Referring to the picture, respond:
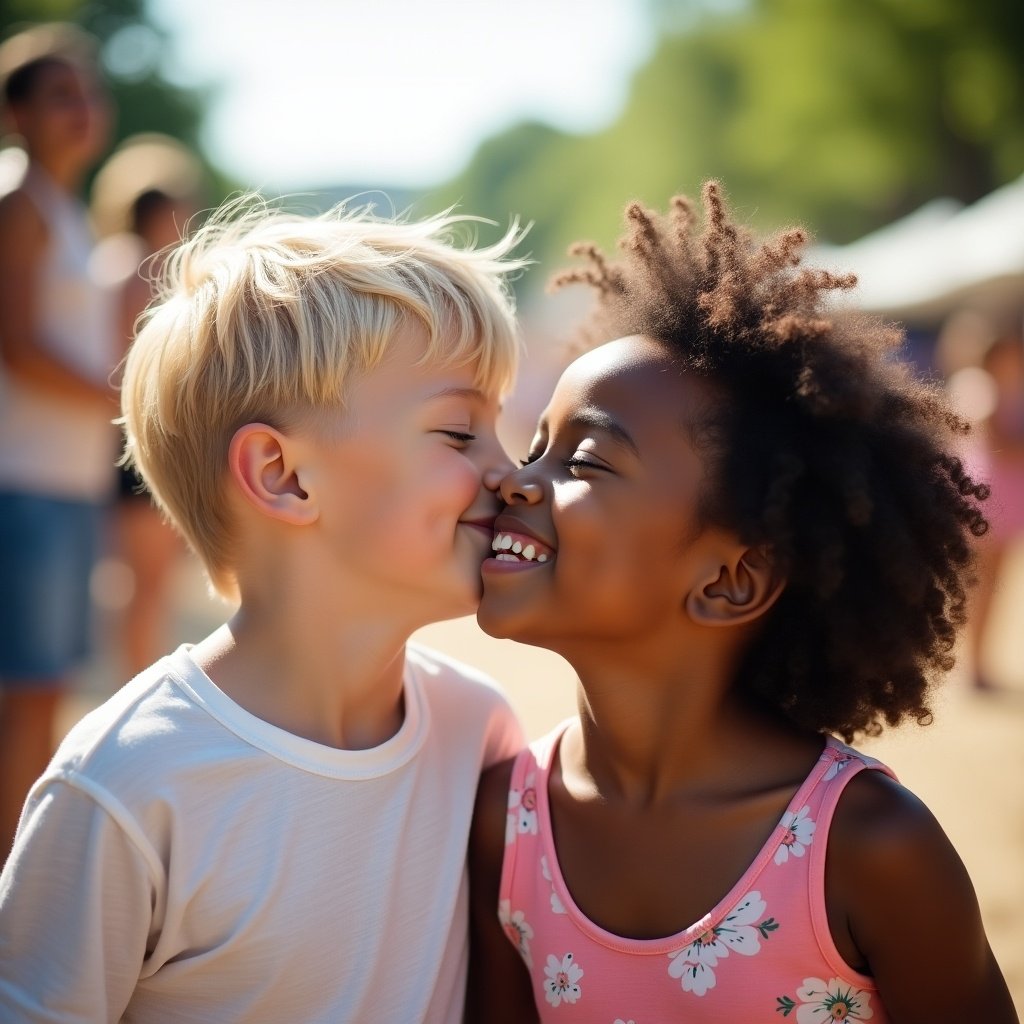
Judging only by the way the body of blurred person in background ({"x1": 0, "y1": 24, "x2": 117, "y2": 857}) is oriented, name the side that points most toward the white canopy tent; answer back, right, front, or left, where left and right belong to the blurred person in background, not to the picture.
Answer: left

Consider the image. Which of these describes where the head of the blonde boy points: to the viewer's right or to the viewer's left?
to the viewer's right

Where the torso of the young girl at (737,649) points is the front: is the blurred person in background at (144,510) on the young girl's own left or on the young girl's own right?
on the young girl's own right

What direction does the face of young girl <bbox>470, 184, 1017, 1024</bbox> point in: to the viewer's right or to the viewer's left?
to the viewer's left

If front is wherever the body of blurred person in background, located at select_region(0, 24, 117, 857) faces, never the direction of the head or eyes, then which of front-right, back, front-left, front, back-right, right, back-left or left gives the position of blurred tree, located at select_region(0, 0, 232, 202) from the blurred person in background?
back-left

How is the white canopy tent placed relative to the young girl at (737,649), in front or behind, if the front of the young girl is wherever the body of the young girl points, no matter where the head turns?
behind

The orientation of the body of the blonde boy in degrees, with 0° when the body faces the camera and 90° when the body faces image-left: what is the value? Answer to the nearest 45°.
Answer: approximately 315°

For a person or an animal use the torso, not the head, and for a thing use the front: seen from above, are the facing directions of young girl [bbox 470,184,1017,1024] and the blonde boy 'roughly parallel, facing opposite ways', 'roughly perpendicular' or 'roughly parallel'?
roughly perpendicular

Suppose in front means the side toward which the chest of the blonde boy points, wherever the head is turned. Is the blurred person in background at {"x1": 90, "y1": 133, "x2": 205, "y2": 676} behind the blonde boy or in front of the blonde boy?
behind
